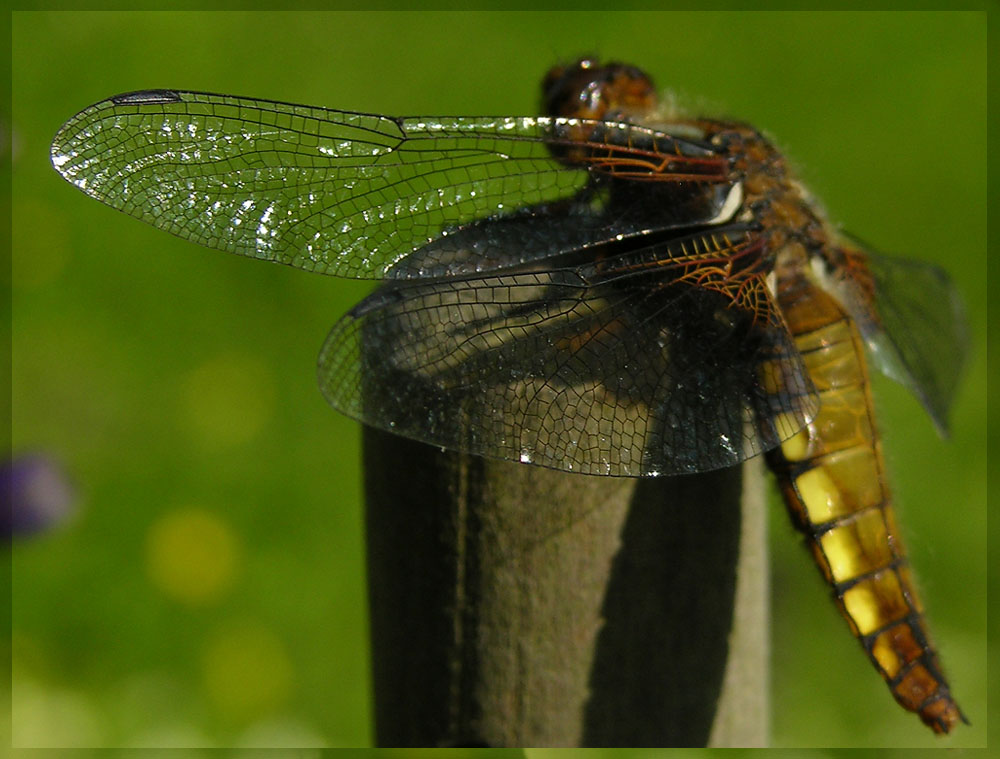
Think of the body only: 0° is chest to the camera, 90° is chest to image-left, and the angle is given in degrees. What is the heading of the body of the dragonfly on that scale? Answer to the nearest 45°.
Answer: approximately 135°
